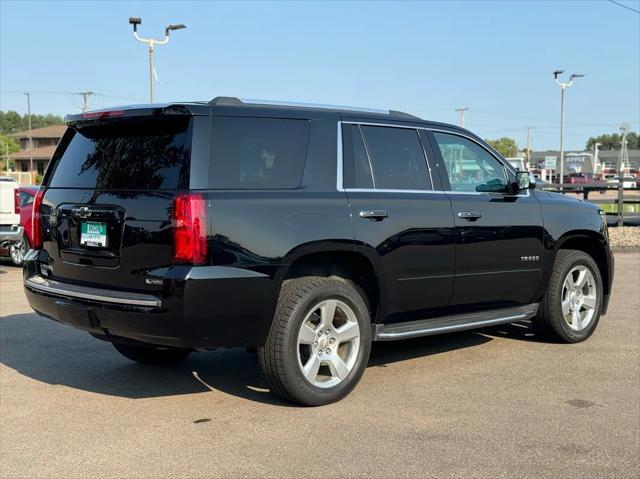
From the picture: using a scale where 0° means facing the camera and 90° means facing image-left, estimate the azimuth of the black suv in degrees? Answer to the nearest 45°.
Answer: approximately 225°

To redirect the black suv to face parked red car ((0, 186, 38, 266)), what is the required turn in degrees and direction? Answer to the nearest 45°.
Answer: approximately 90° to its left
